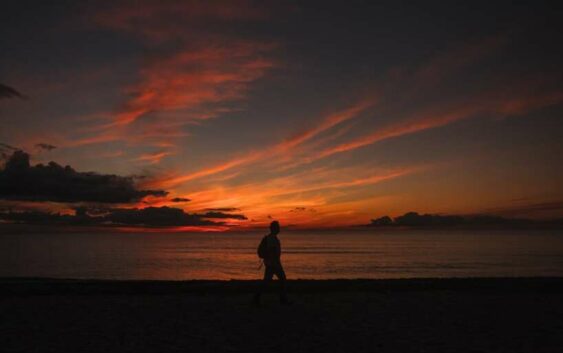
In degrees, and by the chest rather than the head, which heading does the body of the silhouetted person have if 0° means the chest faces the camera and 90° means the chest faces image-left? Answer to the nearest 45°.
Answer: approximately 270°
